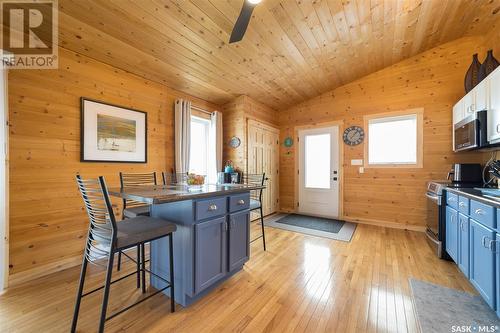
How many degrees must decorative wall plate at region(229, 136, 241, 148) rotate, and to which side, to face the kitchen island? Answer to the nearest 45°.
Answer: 0° — it already faces it

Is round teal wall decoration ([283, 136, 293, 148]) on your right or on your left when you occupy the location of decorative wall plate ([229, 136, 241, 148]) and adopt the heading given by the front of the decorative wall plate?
on your left

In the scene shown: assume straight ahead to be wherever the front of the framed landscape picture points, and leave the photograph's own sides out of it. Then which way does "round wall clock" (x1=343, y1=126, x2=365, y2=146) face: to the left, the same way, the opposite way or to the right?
to the right

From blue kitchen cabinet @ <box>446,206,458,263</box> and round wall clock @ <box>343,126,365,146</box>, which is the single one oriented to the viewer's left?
the blue kitchen cabinet

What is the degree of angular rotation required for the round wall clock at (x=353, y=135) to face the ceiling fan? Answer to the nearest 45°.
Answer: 0° — it already faces it

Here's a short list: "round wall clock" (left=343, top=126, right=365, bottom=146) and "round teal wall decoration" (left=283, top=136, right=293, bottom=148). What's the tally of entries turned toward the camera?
2

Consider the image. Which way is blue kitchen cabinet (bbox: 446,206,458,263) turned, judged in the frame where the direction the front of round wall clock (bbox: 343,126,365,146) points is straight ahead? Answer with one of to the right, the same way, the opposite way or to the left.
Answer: to the right

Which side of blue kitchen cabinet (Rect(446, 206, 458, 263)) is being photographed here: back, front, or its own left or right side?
left
